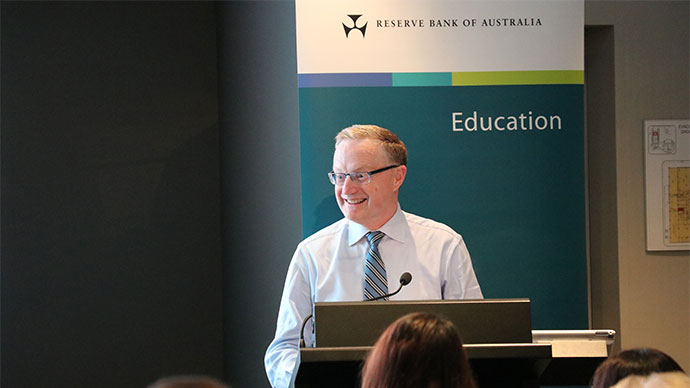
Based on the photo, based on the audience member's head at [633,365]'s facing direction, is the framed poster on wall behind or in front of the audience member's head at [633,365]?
in front

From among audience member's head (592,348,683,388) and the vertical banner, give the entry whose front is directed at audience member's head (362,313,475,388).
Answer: the vertical banner

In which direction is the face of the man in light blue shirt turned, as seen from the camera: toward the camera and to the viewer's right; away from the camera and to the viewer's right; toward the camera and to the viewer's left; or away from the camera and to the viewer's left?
toward the camera and to the viewer's left

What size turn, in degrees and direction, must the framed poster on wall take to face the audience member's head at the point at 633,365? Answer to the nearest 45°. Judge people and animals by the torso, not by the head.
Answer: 0° — it already faces it

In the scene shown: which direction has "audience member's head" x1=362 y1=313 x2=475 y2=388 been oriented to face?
away from the camera

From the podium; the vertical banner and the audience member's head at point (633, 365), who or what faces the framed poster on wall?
the audience member's head

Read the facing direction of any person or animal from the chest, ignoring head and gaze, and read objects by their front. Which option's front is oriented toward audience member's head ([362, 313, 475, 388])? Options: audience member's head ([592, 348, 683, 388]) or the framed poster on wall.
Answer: the framed poster on wall

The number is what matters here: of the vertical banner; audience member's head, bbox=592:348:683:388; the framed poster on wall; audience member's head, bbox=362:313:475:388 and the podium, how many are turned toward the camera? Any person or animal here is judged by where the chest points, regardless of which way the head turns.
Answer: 3

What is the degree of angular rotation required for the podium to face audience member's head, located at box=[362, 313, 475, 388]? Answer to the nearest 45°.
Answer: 0° — it already faces it

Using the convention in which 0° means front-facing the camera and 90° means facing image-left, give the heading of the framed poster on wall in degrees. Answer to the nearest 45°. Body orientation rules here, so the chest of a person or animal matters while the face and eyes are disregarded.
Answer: approximately 0°

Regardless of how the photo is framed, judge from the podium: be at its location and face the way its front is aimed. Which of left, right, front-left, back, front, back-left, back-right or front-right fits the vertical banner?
back

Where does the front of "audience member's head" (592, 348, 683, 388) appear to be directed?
away from the camera
